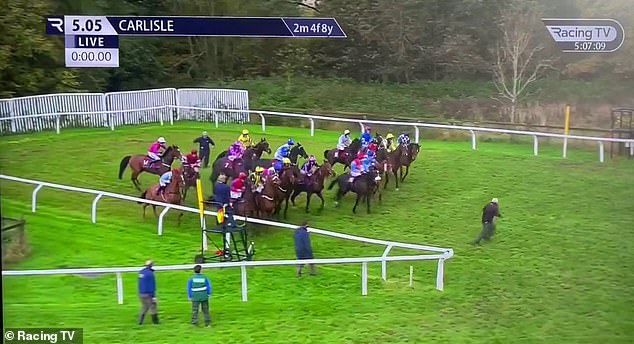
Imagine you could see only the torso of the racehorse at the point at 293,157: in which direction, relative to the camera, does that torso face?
to the viewer's right

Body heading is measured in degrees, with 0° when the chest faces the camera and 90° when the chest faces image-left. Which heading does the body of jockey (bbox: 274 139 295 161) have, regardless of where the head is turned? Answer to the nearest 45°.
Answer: approximately 270°

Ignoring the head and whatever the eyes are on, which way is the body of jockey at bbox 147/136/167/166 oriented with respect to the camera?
to the viewer's right

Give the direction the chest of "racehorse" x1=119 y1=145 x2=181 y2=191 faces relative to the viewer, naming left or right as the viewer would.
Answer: facing to the right of the viewer

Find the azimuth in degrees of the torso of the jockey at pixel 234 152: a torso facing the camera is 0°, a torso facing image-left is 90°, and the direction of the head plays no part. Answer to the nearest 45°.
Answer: approximately 270°

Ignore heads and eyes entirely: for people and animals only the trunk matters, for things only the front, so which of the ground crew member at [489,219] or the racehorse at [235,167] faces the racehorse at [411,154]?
the racehorse at [235,167]

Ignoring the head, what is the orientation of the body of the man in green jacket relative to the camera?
away from the camera

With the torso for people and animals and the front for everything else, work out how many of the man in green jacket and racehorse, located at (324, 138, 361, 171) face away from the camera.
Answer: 1

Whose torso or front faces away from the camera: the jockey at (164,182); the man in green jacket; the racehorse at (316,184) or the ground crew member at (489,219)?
the man in green jacket

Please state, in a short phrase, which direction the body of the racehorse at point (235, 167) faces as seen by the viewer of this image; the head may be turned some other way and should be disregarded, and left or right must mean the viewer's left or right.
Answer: facing to the right of the viewer
